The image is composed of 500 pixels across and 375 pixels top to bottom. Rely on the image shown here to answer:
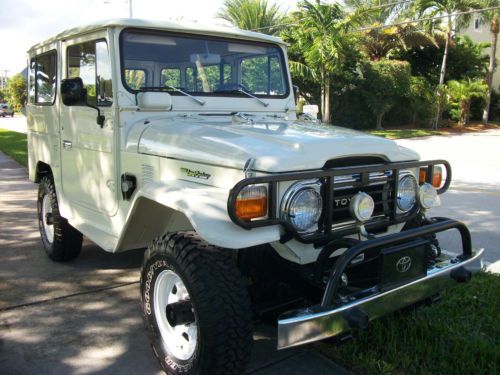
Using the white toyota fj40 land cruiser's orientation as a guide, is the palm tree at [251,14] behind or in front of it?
behind

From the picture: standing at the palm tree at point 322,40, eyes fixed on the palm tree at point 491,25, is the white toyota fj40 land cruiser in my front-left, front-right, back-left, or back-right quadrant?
back-right

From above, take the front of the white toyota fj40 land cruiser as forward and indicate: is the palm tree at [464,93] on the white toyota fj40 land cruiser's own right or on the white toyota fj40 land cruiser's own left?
on the white toyota fj40 land cruiser's own left

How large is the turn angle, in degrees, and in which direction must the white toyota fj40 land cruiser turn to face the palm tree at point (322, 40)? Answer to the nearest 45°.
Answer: approximately 135° to its left

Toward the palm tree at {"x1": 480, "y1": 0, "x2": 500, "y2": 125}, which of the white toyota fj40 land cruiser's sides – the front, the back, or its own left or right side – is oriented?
left

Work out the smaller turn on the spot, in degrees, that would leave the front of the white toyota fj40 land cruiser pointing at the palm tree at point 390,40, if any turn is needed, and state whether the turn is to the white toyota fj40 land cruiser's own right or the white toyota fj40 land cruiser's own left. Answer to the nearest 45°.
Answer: approximately 135° to the white toyota fj40 land cruiser's own left

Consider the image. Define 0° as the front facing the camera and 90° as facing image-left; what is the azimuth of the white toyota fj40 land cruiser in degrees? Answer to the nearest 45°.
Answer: approximately 315°

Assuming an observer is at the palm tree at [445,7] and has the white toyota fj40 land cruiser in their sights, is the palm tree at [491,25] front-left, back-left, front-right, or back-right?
back-left
